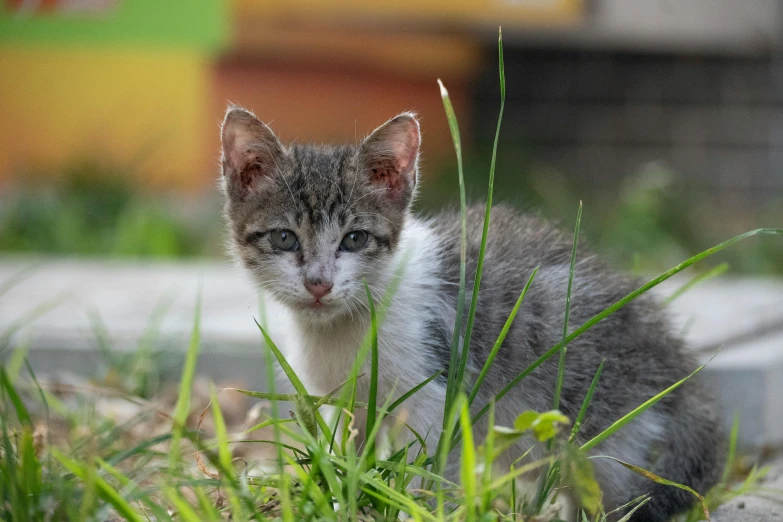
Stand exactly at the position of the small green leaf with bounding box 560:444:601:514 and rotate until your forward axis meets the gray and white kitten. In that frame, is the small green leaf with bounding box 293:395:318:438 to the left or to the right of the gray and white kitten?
left

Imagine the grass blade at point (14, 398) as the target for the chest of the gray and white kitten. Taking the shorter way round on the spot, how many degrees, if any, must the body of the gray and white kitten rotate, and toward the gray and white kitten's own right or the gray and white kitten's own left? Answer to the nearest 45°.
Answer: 0° — it already faces it

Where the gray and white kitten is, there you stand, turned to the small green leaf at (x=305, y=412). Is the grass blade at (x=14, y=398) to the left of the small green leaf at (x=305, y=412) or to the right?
right

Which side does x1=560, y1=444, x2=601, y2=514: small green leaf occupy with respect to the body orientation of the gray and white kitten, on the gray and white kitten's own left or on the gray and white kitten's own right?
on the gray and white kitten's own left

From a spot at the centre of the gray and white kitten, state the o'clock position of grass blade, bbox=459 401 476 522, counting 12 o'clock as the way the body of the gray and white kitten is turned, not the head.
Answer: The grass blade is roughly at 10 o'clock from the gray and white kitten.

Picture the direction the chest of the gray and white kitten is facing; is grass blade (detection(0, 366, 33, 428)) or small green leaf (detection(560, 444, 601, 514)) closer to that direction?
the grass blade

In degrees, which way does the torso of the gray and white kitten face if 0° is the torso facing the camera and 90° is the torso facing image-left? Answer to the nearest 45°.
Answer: approximately 45°

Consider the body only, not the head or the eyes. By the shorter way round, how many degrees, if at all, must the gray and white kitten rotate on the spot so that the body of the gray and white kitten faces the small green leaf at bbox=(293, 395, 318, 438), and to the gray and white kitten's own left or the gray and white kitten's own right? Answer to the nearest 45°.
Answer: approximately 45° to the gray and white kitten's own left
